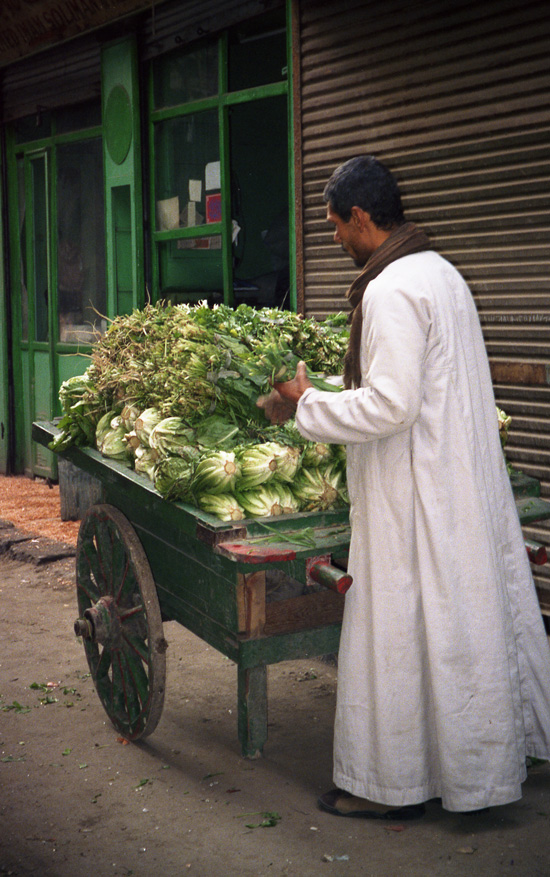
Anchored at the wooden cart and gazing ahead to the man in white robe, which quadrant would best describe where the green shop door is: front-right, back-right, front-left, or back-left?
back-left

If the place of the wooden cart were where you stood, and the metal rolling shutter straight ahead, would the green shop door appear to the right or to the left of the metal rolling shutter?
left

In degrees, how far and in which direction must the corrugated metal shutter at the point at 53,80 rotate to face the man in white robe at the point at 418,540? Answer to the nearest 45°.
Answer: approximately 45° to its left

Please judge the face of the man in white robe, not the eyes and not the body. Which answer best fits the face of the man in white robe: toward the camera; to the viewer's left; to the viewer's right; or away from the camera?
to the viewer's left

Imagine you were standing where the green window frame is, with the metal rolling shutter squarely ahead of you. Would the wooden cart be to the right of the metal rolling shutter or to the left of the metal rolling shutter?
right

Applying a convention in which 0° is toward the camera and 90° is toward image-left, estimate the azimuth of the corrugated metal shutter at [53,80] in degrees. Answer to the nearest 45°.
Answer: approximately 45°
